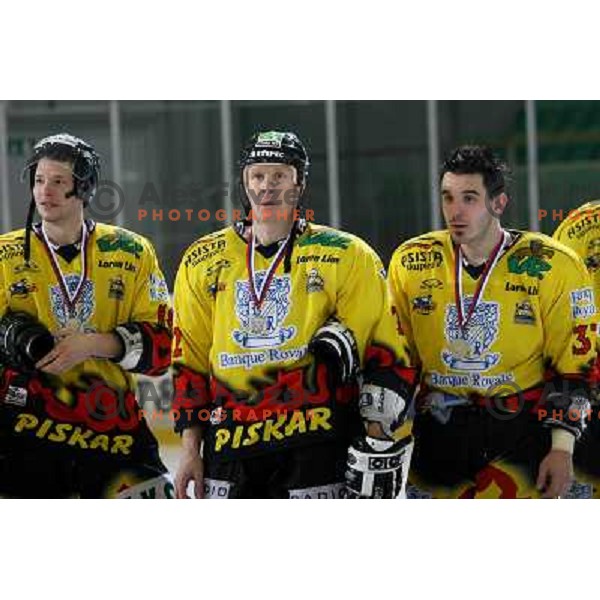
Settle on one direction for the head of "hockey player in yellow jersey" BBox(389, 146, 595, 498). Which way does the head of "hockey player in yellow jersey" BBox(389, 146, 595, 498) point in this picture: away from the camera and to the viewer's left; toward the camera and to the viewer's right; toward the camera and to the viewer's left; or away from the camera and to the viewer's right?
toward the camera and to the viewer's left

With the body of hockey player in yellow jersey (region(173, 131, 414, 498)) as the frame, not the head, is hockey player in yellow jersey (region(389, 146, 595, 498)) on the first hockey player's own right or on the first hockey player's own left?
on the first hockey player's own left

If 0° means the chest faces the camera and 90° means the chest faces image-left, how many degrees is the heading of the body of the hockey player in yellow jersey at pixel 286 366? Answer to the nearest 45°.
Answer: approximately 0°

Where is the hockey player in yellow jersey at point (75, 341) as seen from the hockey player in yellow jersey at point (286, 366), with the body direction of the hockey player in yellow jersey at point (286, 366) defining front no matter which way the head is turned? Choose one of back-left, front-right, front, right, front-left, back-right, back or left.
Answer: right

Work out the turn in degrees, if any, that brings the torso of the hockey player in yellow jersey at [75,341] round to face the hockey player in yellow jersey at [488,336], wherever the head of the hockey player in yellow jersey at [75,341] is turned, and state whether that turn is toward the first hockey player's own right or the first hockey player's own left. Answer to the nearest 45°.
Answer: approximately 90° to the first hockey player's own left

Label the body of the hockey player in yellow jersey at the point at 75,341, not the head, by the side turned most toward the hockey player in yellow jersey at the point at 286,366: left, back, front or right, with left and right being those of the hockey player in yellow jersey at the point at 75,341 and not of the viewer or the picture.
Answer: left

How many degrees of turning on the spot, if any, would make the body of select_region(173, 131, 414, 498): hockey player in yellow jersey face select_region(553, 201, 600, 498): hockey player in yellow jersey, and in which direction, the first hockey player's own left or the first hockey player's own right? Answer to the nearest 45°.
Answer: approximately 90° to the first hockey player's own left

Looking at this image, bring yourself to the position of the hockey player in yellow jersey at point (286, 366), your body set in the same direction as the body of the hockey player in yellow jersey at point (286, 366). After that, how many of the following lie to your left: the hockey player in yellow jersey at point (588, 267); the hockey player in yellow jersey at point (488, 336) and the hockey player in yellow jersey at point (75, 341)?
2

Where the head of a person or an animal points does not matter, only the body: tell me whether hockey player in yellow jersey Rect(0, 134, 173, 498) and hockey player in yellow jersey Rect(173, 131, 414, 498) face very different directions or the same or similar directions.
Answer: same or similar directions

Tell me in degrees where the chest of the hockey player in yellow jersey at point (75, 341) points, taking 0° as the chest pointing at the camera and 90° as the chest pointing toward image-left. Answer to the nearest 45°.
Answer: approximately 0°

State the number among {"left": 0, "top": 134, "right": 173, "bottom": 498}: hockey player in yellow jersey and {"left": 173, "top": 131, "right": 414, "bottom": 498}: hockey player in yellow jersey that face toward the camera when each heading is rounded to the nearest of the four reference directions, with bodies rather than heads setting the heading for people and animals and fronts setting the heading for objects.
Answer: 2
